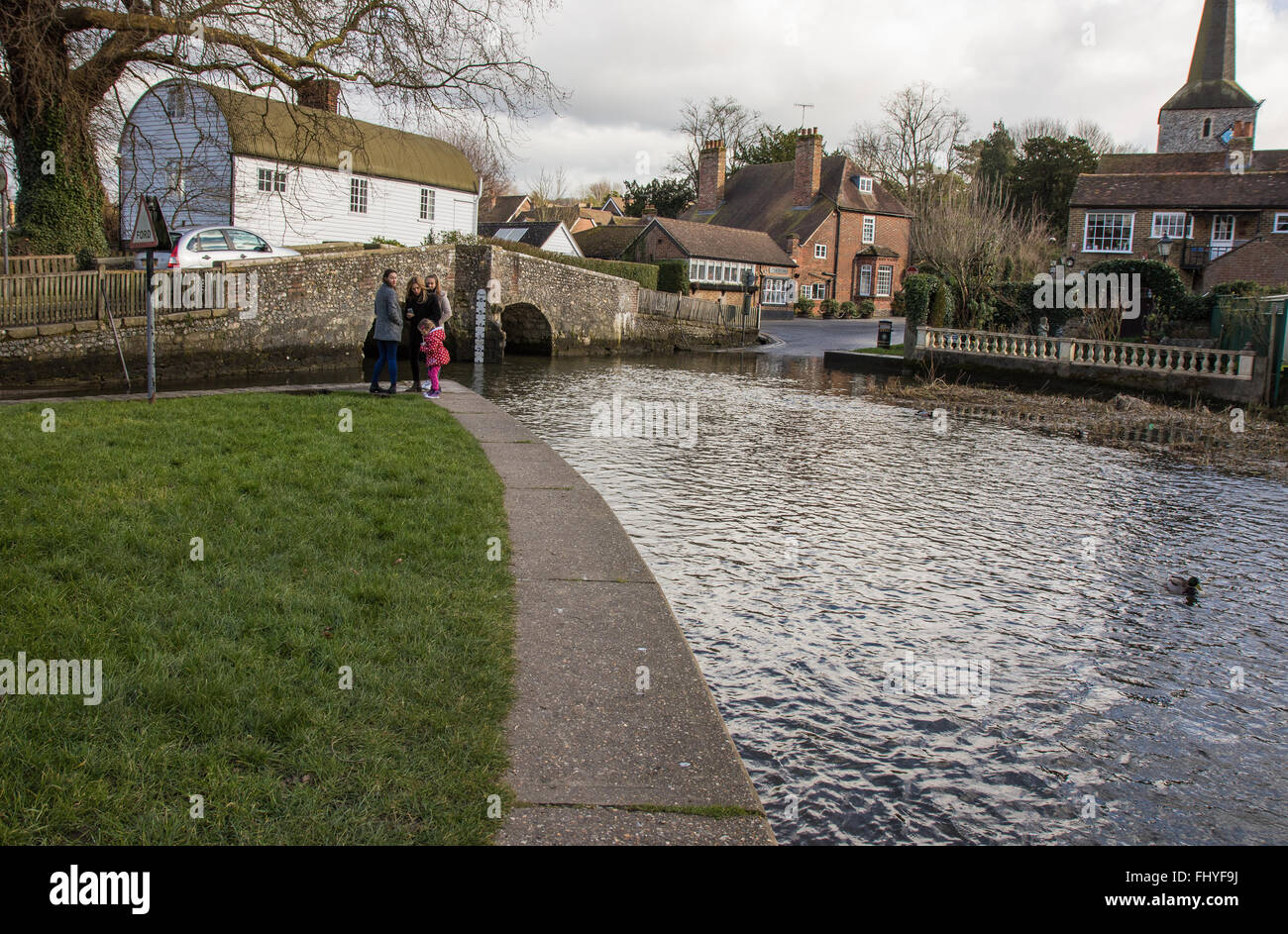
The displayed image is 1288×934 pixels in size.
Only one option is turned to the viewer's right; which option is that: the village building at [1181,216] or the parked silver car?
the parked silver car

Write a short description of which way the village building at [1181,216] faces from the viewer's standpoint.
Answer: facing the viewer

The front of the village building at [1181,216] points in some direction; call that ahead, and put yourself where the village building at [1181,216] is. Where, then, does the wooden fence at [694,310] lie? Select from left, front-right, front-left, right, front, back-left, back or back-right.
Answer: front-right

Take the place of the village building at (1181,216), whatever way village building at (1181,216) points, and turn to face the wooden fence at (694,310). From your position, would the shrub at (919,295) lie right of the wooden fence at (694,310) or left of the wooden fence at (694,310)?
left

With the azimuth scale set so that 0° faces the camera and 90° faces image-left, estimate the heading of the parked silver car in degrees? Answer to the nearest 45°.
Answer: approximately 270°

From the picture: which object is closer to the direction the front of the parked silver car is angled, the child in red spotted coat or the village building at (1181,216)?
the village building

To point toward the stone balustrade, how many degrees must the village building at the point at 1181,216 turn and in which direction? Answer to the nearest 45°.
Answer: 0° — it already faces it

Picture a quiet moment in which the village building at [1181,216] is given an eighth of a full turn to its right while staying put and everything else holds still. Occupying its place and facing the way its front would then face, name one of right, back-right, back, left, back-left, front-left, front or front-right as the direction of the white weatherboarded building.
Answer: front

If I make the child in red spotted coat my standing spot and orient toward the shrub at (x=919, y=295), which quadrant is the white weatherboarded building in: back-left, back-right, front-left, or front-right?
front-left

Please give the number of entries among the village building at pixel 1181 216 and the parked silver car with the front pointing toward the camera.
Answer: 1
